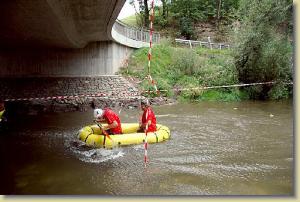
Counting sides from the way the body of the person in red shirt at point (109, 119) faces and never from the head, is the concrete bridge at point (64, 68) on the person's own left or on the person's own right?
on the person's own right

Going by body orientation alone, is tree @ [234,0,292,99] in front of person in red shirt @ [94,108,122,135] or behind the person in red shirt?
behind

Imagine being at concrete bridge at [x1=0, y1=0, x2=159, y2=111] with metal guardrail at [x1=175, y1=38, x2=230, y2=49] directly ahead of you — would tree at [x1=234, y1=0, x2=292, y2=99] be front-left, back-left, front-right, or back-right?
front-right

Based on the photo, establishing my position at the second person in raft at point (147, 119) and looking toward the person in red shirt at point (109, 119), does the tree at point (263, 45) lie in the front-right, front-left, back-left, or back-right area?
back-right

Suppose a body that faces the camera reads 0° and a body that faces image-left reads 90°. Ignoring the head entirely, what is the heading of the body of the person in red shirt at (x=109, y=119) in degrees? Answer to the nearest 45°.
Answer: approximately 90°

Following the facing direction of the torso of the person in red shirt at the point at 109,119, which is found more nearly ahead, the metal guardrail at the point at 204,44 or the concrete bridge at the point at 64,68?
the concrete bridge

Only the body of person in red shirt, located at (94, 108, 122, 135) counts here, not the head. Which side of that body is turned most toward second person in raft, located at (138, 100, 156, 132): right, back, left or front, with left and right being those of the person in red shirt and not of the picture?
back

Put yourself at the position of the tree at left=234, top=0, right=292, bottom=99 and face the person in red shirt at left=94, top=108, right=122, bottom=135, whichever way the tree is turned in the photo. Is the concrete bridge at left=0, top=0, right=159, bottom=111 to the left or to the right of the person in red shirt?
right
